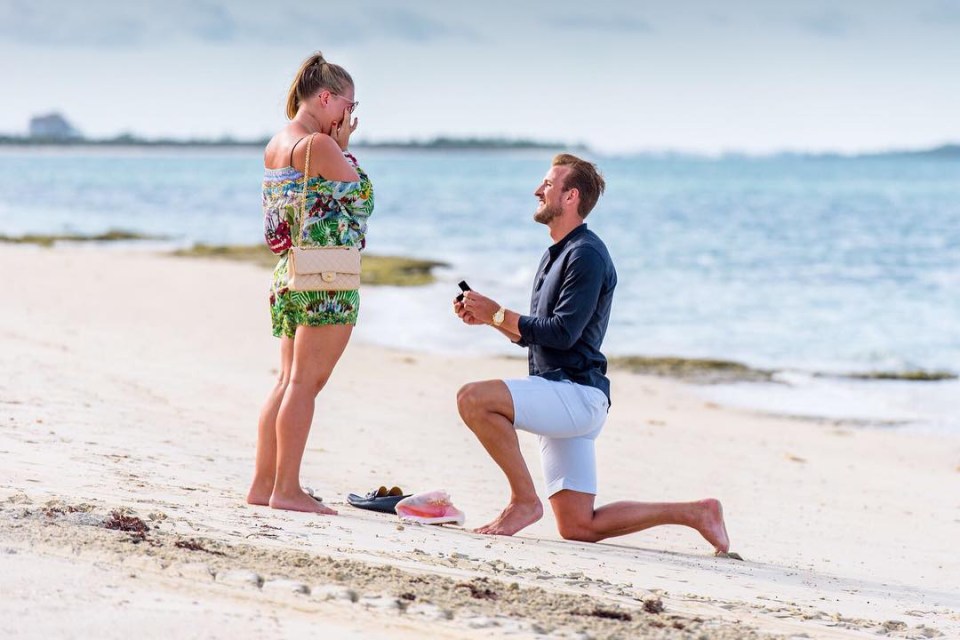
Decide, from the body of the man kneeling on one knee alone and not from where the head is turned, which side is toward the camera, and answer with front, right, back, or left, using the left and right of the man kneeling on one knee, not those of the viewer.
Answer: left

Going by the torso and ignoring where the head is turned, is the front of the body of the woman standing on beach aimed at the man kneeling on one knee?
yes

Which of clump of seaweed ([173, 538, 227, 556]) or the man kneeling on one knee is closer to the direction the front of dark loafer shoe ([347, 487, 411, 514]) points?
the clump of seaweed

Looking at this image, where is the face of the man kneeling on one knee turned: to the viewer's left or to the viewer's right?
to the viewer's left

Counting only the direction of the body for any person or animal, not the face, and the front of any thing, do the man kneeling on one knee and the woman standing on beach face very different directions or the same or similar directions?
very different directions

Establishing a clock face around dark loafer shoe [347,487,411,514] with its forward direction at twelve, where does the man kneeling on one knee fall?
The man kneeling on one knee is roughly at 7 o'clock from the dark loafer shoe.

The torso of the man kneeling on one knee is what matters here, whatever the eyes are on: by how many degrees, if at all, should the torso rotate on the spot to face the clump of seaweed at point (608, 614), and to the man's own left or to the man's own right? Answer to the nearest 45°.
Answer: approximately 90° to the man's own left

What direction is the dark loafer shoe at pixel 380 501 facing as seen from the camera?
to the viewer's left

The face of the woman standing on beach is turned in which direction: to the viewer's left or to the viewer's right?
to the viewer's right

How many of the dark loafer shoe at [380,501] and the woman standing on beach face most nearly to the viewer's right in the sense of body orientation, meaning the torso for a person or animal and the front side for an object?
1

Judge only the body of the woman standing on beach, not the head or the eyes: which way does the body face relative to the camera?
to the viewer's right
